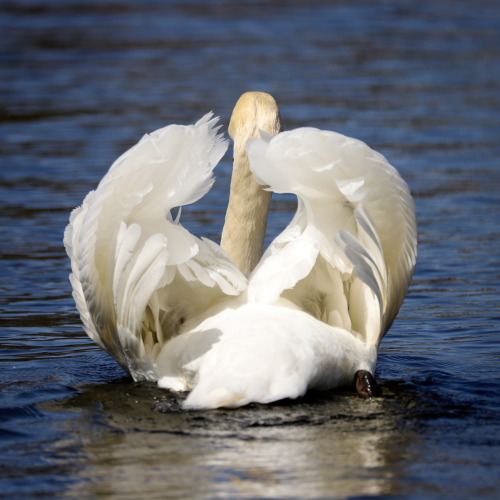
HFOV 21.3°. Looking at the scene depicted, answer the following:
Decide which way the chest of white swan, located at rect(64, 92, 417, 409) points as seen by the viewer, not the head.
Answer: away from the camera
